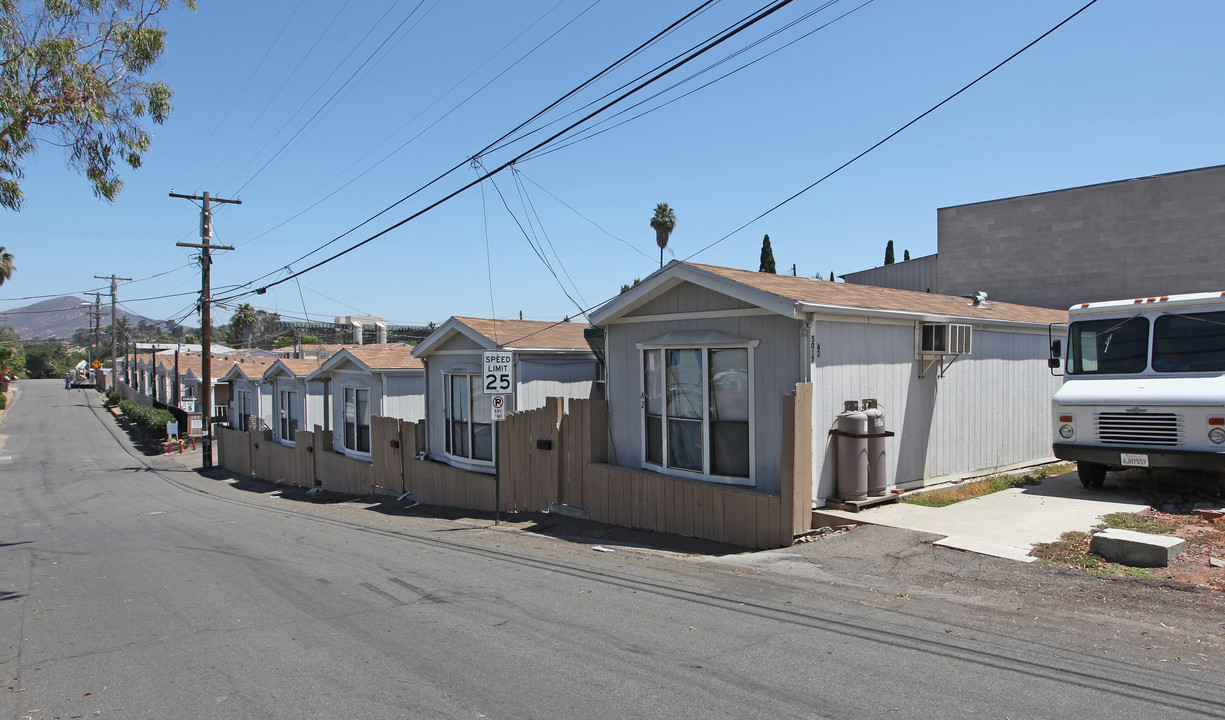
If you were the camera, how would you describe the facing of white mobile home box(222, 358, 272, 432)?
facing the viewer and to the left of the viewer

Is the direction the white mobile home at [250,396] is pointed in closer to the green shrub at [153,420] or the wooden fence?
the wooden fence

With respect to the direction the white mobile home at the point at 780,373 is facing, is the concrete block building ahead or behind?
behind

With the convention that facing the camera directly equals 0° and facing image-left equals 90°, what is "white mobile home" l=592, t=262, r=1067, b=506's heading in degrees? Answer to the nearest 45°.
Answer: approximately 45°

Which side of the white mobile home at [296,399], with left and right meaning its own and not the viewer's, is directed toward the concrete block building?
left

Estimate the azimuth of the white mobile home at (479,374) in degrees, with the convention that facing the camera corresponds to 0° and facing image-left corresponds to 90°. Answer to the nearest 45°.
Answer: approximately 45°

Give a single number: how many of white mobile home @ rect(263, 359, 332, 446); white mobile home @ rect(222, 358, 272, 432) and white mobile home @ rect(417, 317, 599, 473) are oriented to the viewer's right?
0

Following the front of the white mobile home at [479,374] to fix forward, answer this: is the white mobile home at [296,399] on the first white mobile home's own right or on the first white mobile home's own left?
on the first white mobile home's own right

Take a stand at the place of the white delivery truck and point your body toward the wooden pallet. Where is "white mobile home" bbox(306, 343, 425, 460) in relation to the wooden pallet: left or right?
right

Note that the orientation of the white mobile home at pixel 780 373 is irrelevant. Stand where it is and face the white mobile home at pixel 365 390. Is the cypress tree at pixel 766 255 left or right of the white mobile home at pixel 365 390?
right

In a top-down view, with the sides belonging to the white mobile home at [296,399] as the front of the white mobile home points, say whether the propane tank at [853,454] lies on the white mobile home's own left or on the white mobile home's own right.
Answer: on the white mobile home's own left

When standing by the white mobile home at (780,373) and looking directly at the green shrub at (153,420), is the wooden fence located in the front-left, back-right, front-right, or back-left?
front-left

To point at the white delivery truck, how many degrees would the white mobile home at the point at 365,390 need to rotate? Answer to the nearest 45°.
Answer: approximately 90° to its left

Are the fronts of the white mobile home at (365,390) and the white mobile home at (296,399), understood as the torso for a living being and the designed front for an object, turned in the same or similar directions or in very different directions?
same or similar directions

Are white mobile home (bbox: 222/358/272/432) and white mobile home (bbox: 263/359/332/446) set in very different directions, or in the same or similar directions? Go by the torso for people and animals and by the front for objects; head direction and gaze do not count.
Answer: same or similar directions

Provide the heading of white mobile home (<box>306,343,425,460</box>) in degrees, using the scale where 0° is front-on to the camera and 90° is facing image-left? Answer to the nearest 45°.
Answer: approximately 45°

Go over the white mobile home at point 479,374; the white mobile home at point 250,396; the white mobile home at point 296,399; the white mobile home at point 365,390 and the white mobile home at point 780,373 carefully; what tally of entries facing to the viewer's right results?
0

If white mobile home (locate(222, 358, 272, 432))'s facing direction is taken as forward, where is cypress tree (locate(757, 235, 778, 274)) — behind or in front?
behind

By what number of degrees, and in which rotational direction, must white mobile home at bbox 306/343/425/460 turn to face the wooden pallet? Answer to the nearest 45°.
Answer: approximately 45° to its left

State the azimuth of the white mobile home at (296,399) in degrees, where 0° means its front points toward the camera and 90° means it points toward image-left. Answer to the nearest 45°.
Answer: approximately 45°
